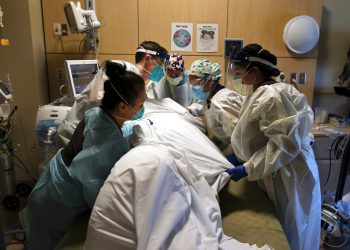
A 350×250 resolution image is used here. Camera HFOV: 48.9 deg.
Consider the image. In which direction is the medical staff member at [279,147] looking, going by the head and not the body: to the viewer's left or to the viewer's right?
to the viewer's left

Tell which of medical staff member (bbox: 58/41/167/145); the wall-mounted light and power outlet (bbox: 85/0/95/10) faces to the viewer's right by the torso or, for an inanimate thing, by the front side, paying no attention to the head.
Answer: the medical staff member

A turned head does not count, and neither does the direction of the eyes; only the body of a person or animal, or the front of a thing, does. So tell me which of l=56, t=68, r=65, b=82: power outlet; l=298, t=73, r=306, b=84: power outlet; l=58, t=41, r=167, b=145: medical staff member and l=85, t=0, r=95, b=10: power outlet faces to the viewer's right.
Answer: the medical staff member

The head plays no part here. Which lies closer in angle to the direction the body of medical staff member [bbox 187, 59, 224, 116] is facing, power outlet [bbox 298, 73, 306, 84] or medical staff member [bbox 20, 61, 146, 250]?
the medical staff member

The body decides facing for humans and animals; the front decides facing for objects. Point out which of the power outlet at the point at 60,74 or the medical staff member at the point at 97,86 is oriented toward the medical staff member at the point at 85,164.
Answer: the power outlet

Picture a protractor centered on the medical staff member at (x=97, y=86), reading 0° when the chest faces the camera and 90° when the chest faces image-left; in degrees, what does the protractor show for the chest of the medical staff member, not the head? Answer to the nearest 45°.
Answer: approximately 270°

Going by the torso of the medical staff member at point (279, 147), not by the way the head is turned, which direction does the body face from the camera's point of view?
to the viewer's left

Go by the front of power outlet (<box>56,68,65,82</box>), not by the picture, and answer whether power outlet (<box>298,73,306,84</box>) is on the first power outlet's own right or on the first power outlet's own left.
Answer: on the first power outlet's own left
